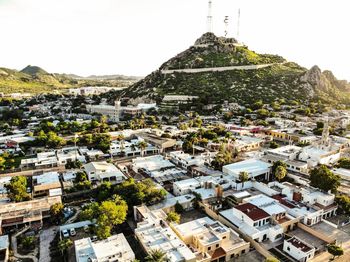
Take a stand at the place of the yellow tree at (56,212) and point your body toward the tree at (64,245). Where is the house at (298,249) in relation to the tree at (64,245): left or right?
left

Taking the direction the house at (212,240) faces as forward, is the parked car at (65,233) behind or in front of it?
behind

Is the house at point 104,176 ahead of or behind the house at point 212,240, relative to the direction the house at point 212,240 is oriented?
behind

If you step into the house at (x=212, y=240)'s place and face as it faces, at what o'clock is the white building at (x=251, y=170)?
The white building is roughly at 8 o'clock from the house.

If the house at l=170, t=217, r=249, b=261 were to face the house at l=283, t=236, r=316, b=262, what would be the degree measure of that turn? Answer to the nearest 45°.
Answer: approximately 45° to its left

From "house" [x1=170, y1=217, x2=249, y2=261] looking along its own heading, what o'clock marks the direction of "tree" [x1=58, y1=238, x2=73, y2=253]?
The tree is roughly at 4 o'clock from the house.
